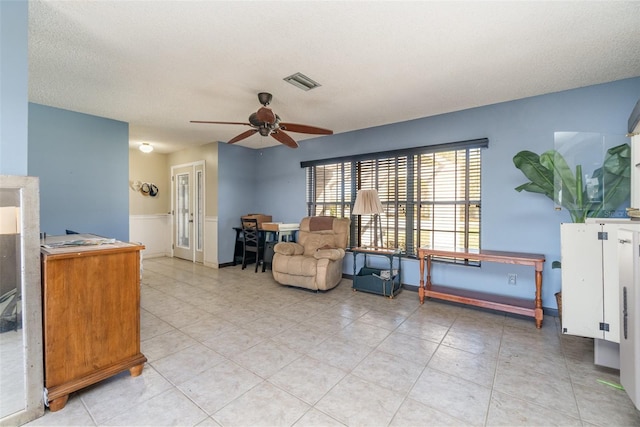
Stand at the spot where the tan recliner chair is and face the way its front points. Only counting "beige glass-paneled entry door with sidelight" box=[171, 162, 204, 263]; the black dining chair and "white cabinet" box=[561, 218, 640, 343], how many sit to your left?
1

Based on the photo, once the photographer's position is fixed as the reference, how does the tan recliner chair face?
facing the viewer and to the left of the viewer

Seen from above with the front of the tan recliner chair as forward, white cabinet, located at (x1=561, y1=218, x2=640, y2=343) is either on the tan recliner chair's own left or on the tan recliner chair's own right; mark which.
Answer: on the tan recliner chair's own left

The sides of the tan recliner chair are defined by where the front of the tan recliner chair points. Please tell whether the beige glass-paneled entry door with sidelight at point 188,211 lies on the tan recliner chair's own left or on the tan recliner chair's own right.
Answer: on the tan recliner chair's own right

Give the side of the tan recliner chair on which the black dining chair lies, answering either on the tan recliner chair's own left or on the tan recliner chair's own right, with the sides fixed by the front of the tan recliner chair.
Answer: on the tan recliner chair's own right

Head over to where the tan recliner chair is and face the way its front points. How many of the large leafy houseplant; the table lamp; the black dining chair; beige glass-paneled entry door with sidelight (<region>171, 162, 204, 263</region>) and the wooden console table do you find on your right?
2
